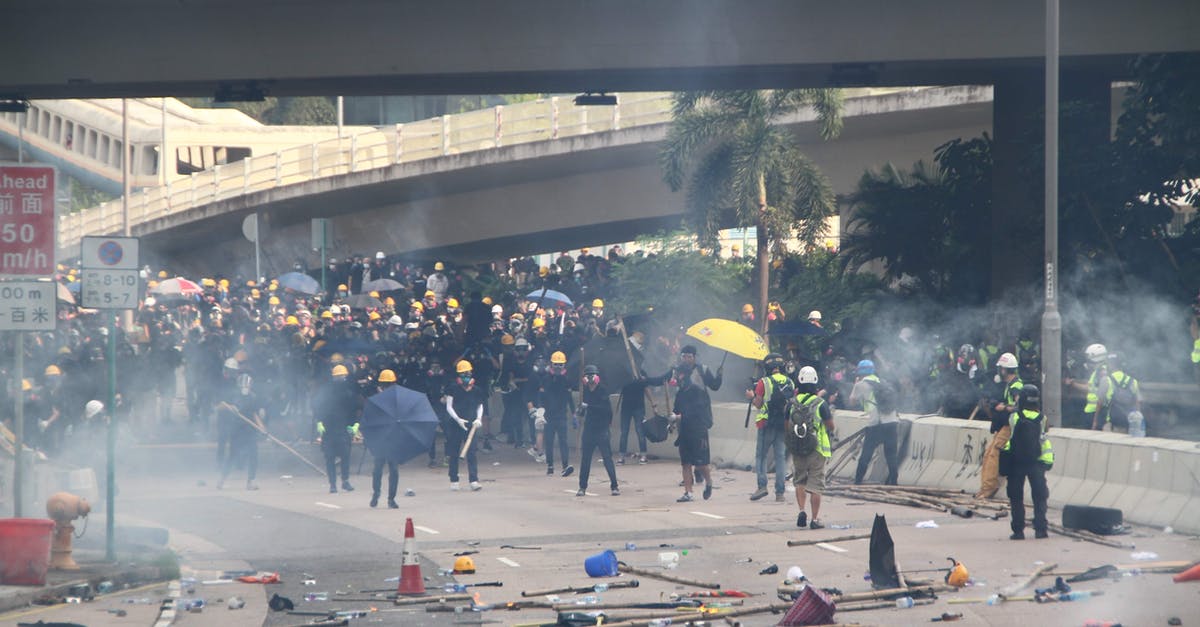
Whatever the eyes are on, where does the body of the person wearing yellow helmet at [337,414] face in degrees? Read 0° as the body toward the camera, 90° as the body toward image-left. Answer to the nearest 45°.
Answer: approximately 0°

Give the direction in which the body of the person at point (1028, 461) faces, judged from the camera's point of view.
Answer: away from the camera

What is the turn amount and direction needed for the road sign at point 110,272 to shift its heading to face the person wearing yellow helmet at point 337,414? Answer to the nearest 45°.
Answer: approximately 135° to its left

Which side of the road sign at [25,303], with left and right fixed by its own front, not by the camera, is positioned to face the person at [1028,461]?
left

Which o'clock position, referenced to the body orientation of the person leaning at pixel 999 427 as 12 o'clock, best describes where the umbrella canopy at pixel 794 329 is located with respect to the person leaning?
The umbrella canopy is roughly at 2 o'clock from the person leaning.

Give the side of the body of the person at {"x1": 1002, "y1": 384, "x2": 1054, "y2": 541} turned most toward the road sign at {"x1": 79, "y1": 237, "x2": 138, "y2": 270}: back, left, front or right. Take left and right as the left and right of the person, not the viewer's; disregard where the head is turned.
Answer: left

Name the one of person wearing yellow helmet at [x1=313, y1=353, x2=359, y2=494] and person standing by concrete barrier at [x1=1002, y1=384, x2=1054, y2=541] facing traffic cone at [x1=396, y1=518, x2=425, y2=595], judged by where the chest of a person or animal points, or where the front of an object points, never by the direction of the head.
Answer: the person wearing yellow helmet

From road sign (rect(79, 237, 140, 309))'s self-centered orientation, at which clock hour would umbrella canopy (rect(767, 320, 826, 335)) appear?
The umbrella canopy is roughly at 8 o'clock from the road sign.

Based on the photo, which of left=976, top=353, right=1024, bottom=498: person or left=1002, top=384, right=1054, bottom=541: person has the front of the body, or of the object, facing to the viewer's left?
left=976, top=353, right=1024, bottom=498: person

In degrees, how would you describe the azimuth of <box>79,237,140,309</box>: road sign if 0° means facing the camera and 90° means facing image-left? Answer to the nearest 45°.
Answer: approximately 0°
